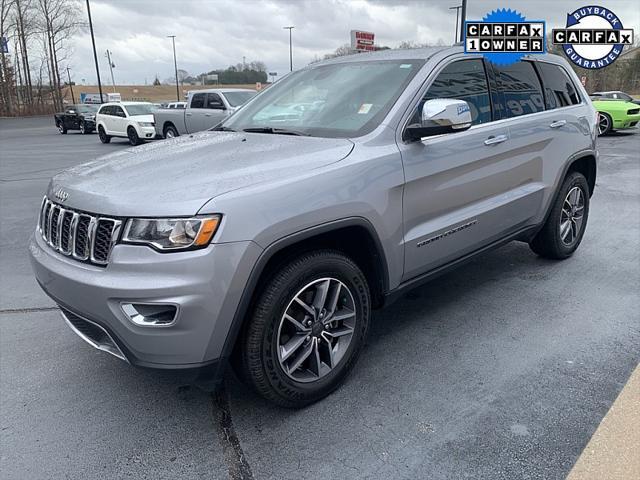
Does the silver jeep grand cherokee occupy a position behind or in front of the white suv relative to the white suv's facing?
in front

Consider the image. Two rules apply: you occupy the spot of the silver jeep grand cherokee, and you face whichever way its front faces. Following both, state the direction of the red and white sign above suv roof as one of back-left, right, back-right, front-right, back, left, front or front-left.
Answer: back-right

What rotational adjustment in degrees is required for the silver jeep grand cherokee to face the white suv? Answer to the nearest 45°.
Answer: approximately 135° to its right

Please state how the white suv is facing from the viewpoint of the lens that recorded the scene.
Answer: facing the viewer and to the right of the viewer

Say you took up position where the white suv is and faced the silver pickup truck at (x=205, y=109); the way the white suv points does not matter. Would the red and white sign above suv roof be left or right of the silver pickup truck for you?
left

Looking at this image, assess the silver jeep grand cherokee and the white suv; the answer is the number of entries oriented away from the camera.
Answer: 0

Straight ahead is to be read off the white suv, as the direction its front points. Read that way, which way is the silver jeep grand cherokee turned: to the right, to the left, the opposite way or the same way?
to the right
